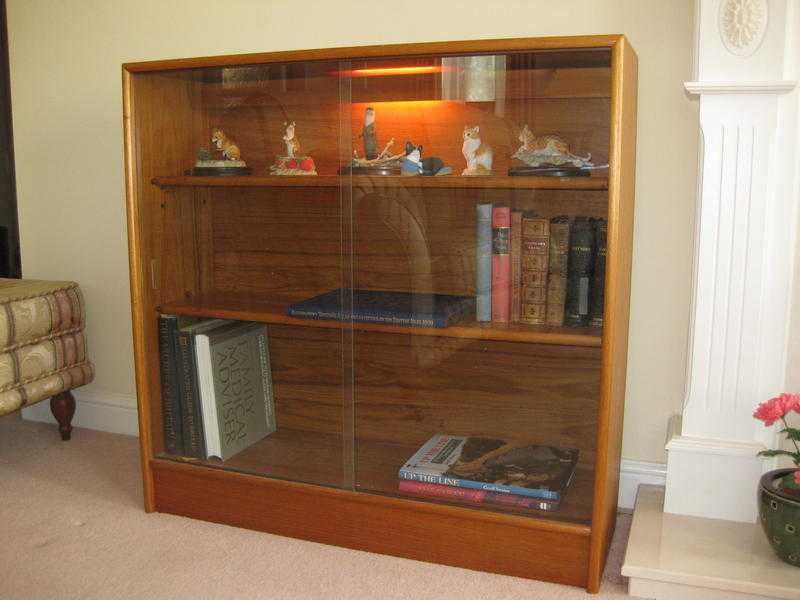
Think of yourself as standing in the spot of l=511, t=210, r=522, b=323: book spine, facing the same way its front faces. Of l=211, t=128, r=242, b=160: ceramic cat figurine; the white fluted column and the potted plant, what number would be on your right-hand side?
1

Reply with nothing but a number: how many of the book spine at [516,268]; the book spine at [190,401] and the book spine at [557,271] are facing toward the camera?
3

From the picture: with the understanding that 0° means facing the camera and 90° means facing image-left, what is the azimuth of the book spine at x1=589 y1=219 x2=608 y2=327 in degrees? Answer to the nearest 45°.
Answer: approximately 0°

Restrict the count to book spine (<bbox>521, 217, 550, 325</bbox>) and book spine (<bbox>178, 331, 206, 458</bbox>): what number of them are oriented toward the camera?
2

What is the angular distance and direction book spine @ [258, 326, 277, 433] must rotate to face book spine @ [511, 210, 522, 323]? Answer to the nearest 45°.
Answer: approximately 45° to its left

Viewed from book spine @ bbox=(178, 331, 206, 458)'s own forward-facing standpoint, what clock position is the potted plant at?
The potted plant is roughly at 10 o'clock from the book spine.

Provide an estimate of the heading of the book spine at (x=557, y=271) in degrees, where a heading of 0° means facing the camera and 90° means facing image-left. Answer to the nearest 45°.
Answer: approximately 0°

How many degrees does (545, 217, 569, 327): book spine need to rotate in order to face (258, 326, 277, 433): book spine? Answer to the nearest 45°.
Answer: approximately 90° to its right

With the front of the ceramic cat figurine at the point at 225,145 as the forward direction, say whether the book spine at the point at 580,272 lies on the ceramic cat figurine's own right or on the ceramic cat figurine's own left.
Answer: on the ceramic cat figurine's own left
